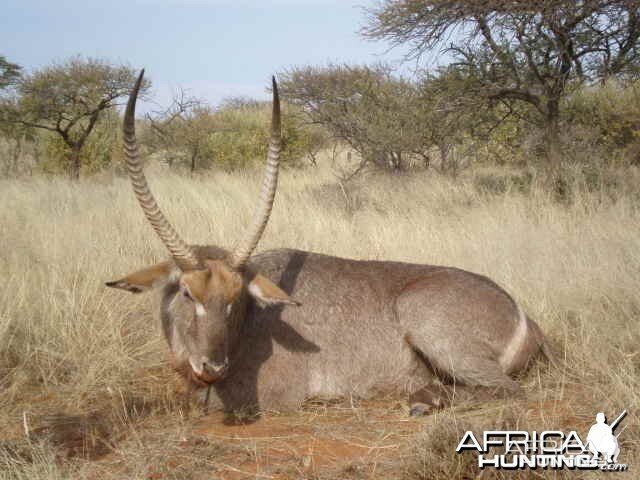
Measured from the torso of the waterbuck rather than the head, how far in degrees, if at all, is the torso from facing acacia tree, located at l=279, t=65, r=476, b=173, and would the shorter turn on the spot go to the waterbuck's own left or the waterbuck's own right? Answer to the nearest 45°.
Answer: approximately 90° to the waterbuck's own right

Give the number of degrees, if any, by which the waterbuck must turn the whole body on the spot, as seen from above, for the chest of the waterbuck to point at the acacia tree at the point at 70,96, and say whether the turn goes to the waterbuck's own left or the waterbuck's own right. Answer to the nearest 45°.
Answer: approximately 45° to the waterbuck's own right

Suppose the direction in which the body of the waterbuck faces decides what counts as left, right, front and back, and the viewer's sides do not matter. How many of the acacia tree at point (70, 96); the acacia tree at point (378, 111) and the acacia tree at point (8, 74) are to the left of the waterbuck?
0

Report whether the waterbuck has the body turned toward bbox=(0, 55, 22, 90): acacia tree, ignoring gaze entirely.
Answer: no

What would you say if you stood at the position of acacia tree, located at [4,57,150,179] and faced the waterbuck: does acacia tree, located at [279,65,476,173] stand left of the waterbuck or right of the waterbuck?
left

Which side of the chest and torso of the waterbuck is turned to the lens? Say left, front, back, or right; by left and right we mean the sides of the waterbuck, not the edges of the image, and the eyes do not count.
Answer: left
